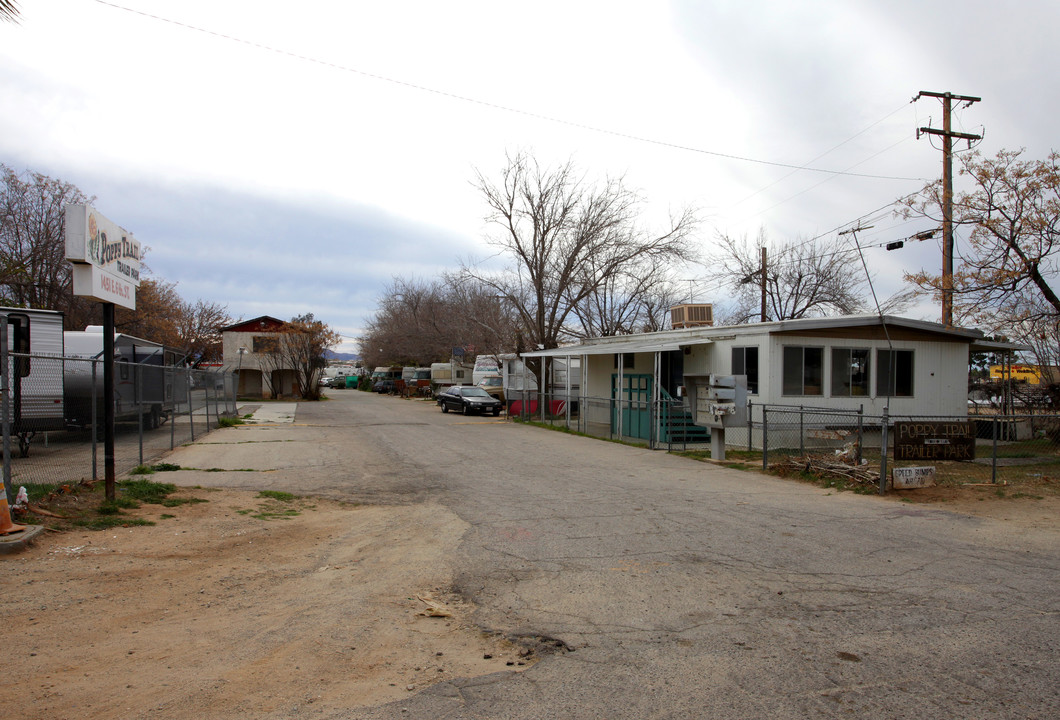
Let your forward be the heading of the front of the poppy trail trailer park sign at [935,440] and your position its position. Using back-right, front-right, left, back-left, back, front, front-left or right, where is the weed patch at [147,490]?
front-right

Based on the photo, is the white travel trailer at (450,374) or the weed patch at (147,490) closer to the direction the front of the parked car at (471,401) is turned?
the weed patch

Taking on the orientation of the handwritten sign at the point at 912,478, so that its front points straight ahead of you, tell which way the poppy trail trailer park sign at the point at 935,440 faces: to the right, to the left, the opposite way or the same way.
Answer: the same way

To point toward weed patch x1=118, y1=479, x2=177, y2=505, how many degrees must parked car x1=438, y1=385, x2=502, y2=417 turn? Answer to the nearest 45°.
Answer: approximately 45° to its right

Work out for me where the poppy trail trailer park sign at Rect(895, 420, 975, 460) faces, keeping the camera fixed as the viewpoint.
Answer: facing the viewer

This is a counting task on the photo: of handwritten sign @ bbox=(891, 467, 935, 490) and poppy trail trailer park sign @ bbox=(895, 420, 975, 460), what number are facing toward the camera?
2

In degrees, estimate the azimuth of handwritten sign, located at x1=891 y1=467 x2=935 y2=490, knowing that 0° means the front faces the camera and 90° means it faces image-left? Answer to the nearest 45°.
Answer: approximately 0°

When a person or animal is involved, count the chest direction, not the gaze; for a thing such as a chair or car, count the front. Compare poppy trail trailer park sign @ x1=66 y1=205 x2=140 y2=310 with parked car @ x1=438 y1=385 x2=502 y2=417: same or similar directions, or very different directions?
same or similar directions

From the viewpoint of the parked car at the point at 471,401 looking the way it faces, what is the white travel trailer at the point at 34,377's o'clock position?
The white travel trailer is roughly at 2 o'clock from the parked car.

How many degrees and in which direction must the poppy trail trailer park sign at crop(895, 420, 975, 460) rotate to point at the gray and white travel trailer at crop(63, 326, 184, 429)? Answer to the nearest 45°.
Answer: approximately 90° to its right

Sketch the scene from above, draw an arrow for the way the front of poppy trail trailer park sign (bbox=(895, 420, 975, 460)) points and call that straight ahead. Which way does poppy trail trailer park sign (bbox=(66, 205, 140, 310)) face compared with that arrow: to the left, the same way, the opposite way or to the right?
to the left

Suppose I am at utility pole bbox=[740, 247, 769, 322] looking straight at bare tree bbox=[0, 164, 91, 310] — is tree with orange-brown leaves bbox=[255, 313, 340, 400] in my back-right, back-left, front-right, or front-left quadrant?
front-right
